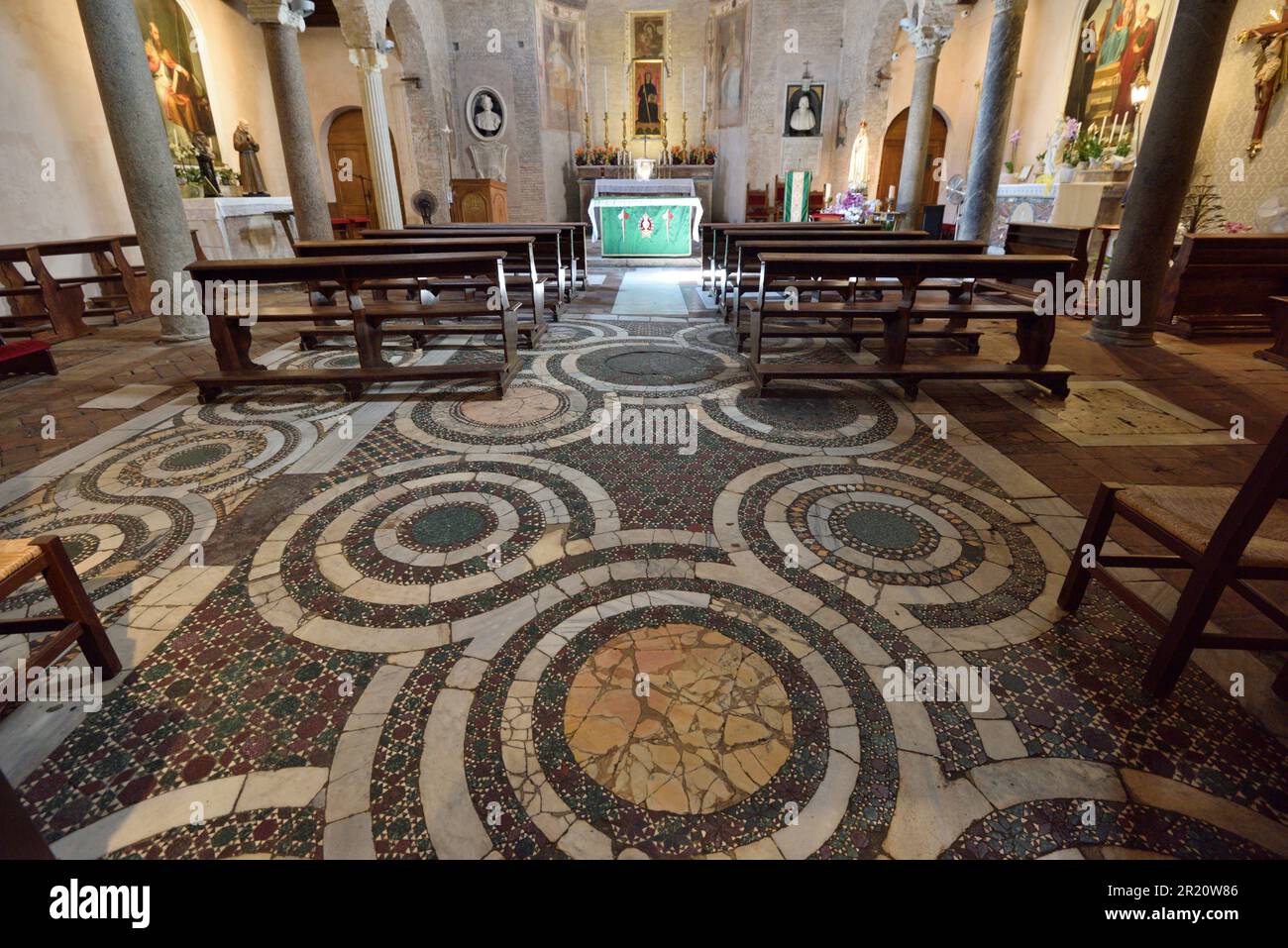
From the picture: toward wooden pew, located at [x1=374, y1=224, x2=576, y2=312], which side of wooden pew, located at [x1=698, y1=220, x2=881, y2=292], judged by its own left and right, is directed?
left

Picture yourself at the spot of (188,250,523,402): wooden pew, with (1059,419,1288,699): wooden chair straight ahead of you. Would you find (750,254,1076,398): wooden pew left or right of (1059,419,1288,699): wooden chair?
left

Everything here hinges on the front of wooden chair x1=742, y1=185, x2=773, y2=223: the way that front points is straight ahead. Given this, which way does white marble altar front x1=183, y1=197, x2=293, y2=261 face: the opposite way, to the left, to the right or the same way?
to the left

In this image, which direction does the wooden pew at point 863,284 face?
away from the camera

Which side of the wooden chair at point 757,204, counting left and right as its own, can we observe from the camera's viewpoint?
front

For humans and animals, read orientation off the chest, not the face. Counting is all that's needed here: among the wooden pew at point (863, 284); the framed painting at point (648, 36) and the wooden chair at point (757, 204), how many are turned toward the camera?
2

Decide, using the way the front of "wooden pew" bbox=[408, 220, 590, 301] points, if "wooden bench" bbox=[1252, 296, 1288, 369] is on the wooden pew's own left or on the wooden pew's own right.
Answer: on the wooden pew's own right

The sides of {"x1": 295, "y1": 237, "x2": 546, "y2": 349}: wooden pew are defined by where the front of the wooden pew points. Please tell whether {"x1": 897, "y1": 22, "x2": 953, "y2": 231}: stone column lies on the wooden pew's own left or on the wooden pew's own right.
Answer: on the wooden pew's own right

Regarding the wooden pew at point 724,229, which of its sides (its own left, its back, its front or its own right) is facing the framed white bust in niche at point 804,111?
front

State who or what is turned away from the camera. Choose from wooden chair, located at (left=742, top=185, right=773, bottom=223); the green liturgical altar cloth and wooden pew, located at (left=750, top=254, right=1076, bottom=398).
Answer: the wooden pew

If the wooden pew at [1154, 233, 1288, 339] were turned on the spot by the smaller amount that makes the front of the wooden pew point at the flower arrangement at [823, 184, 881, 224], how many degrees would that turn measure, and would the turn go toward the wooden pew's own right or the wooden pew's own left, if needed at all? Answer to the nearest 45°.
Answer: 0° — it already faces it

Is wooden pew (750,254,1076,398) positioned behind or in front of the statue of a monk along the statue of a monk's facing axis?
in front

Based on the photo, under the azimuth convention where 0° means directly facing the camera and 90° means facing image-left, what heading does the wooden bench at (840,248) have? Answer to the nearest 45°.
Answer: approximately 180°

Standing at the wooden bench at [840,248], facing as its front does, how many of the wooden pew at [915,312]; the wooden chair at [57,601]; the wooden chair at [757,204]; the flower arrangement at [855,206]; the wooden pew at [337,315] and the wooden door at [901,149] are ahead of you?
3

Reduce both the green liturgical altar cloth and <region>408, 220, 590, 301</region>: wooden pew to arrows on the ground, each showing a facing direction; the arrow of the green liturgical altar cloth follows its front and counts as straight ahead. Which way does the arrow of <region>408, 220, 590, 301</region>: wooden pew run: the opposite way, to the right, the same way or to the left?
the opposite way

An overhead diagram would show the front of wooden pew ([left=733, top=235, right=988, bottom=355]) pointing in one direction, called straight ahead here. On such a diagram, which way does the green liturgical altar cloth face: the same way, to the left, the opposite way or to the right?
the opposite way

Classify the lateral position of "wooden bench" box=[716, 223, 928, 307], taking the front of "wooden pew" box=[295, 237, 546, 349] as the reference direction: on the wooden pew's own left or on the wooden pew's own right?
on the wooden pew's own right

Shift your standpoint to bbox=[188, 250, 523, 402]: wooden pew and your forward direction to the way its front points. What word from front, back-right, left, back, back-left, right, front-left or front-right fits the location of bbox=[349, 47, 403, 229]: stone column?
front

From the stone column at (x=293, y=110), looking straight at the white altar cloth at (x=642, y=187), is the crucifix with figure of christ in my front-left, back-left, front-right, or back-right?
front-right

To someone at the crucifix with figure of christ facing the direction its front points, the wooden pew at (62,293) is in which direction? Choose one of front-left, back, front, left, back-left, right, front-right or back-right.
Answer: front
